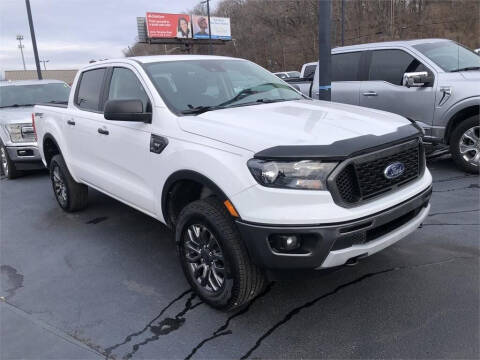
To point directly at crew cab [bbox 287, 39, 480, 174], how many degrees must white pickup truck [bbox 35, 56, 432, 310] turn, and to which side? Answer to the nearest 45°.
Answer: approximately 90° to its left

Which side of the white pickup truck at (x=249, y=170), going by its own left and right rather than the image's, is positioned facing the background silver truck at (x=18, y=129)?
back

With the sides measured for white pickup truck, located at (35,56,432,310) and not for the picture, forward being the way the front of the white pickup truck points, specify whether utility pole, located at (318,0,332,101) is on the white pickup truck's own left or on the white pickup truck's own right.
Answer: on the white pickup truck's own left

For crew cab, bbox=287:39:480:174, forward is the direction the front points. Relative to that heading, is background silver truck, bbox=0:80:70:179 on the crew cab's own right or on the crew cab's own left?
on the crew cab's own right
